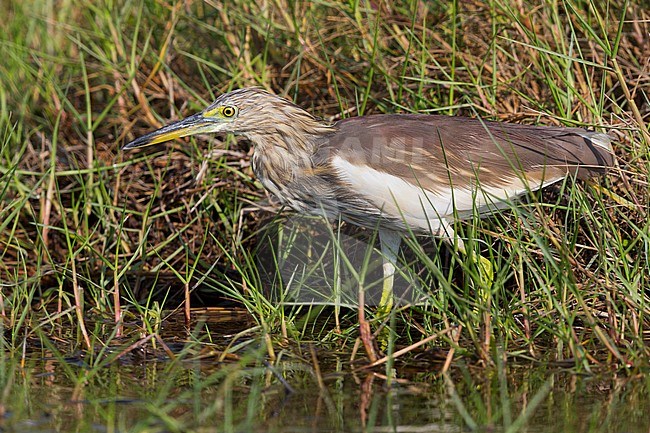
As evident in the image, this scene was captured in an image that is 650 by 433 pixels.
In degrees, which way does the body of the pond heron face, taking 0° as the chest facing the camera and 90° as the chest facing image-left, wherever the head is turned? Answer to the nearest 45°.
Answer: approximately 90°
